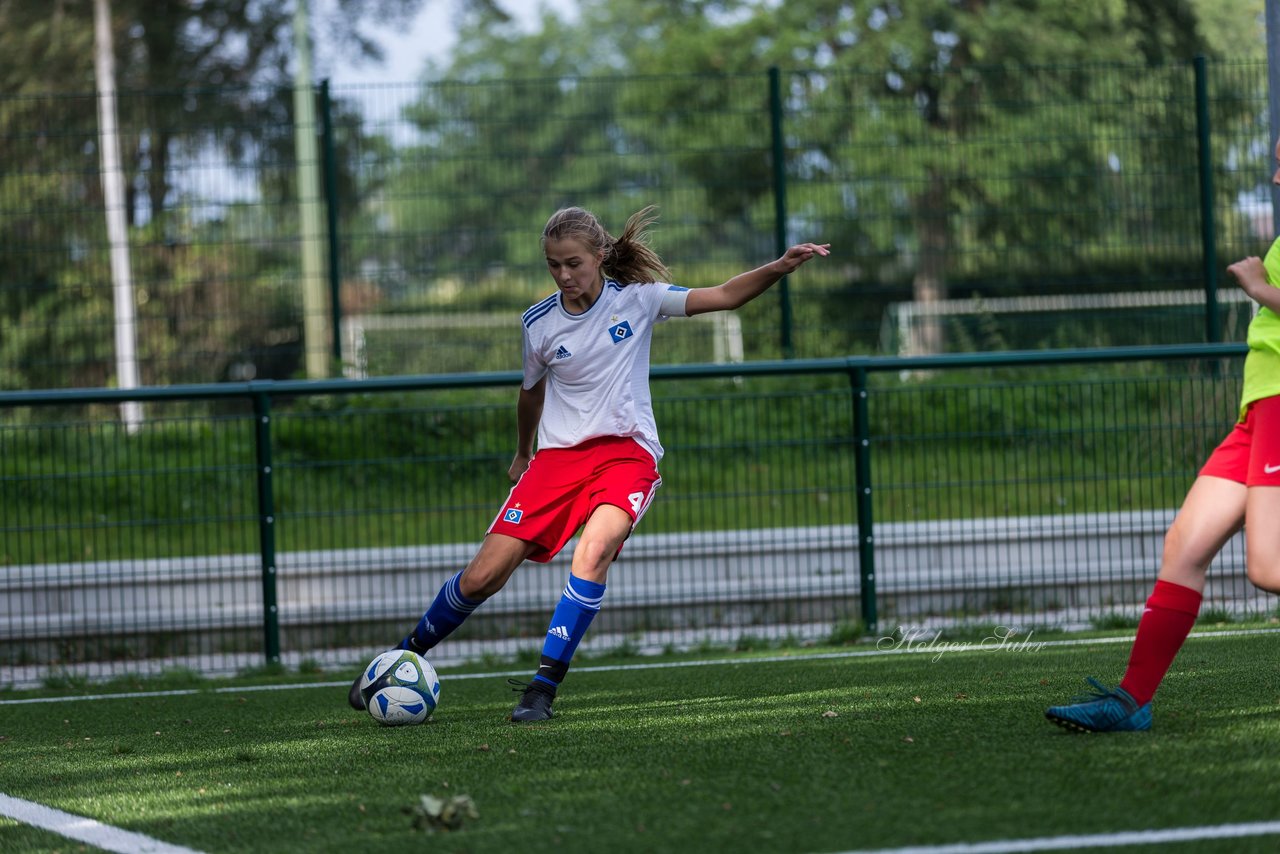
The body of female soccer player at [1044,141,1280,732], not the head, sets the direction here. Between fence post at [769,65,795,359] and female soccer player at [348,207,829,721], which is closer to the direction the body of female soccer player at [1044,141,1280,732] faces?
the female soccer player

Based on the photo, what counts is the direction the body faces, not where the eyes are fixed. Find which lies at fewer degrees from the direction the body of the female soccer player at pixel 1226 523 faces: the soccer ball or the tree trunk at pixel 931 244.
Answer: the soccer ball

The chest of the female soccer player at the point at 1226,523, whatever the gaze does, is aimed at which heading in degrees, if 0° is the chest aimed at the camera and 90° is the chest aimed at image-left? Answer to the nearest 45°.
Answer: approximately 90°

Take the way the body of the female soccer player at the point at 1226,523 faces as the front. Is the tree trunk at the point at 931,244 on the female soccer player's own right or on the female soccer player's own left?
on the female soccer player's own right

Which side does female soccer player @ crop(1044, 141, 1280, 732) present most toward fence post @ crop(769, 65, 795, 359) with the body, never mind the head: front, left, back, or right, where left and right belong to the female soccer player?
right

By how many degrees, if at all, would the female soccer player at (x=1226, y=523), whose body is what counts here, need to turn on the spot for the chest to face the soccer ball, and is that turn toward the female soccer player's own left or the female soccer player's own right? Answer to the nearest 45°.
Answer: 0° — they already face it

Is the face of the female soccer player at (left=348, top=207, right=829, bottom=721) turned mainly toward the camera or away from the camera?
toward the camera

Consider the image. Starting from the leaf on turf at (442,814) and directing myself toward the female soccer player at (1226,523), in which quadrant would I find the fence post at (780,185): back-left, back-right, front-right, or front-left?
front-left

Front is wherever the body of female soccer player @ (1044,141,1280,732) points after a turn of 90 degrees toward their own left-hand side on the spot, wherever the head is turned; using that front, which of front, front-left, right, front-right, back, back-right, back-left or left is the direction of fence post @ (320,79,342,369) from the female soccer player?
back-right

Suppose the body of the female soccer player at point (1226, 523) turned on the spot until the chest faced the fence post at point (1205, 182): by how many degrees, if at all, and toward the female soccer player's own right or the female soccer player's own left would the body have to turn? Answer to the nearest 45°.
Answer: approximately 90° to the female soccer player's own right
